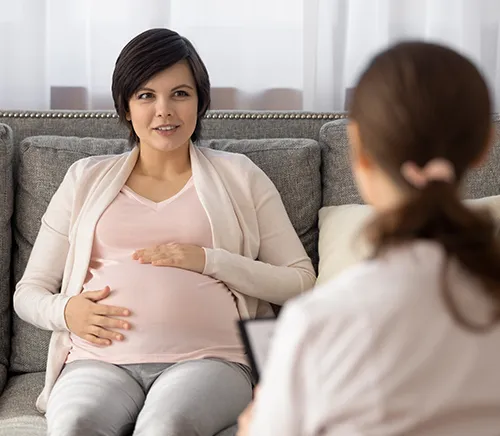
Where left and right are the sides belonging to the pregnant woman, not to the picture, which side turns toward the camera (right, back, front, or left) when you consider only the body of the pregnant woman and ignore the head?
front

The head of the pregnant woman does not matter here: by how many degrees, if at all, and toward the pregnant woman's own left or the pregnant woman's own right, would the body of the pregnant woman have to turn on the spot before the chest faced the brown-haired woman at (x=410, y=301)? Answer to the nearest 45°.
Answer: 0° — they already face them

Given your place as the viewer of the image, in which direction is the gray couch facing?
facing the viewer

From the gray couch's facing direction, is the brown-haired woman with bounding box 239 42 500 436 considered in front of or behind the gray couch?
in front

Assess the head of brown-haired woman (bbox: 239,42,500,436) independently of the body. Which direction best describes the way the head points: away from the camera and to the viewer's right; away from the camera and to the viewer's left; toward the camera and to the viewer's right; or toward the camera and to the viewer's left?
away from the camera and to the viewer's left
